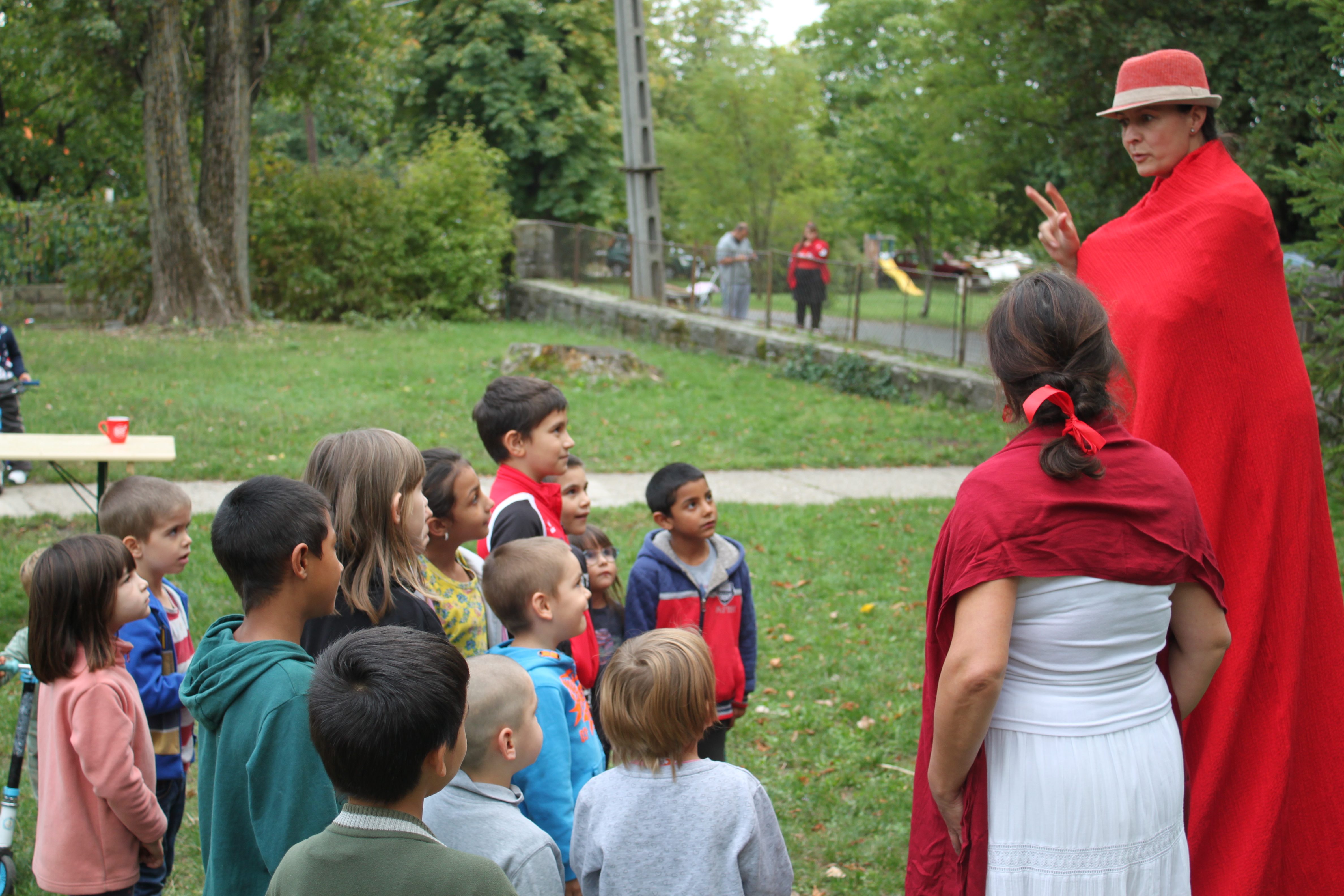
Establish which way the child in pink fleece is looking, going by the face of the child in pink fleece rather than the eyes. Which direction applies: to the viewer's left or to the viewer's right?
to the viewer's right

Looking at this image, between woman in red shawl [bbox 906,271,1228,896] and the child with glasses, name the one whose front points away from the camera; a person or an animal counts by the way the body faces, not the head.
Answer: the woman in red shawl

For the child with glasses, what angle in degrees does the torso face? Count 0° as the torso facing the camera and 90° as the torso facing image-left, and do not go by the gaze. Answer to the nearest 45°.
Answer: approximately 0°

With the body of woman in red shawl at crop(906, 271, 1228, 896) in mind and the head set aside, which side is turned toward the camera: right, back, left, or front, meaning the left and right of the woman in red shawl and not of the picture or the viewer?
back

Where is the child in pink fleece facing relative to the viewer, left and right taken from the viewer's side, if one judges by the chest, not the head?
facing to the right of the viewer

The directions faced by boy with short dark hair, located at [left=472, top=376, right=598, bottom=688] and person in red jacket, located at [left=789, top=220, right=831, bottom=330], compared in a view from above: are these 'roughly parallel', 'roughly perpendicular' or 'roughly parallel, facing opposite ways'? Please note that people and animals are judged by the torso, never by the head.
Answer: roughly perpendicular

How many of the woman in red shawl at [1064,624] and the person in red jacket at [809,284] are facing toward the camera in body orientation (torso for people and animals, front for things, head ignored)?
1
